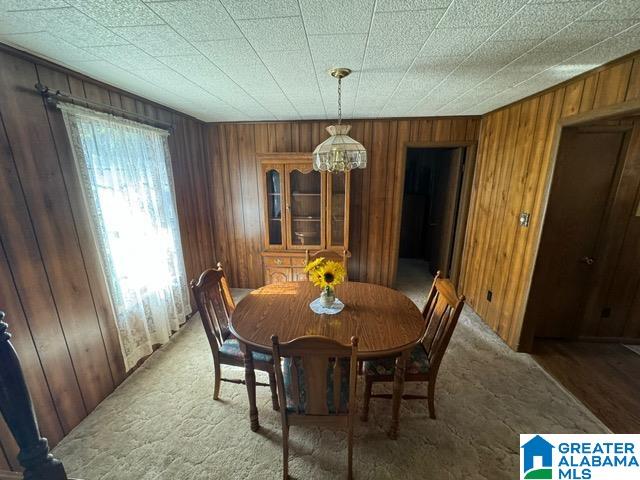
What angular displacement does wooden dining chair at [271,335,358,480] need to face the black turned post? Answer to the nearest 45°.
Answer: approximately 90° to its left

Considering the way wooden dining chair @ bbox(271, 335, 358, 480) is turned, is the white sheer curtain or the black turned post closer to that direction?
the white sheer curtain

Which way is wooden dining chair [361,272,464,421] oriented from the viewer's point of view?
to the viewer's left

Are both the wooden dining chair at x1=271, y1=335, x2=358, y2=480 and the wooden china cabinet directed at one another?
yes

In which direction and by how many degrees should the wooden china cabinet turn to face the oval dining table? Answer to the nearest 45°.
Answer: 0° — it already faces it

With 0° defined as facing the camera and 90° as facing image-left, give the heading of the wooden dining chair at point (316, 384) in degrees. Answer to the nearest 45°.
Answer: approximately 180°

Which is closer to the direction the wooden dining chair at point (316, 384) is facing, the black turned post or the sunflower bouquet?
the sunflower bouquet

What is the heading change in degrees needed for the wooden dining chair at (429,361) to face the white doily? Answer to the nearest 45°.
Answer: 0° — it already faces it

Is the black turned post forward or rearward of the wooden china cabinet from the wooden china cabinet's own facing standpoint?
forward

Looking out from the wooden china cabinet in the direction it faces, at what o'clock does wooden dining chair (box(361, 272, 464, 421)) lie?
The wooden dining chair is roughly at 11 o'clock from the wooden china cabinet.

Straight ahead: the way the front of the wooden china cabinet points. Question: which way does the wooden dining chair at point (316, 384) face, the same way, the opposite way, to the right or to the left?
the opposite way
